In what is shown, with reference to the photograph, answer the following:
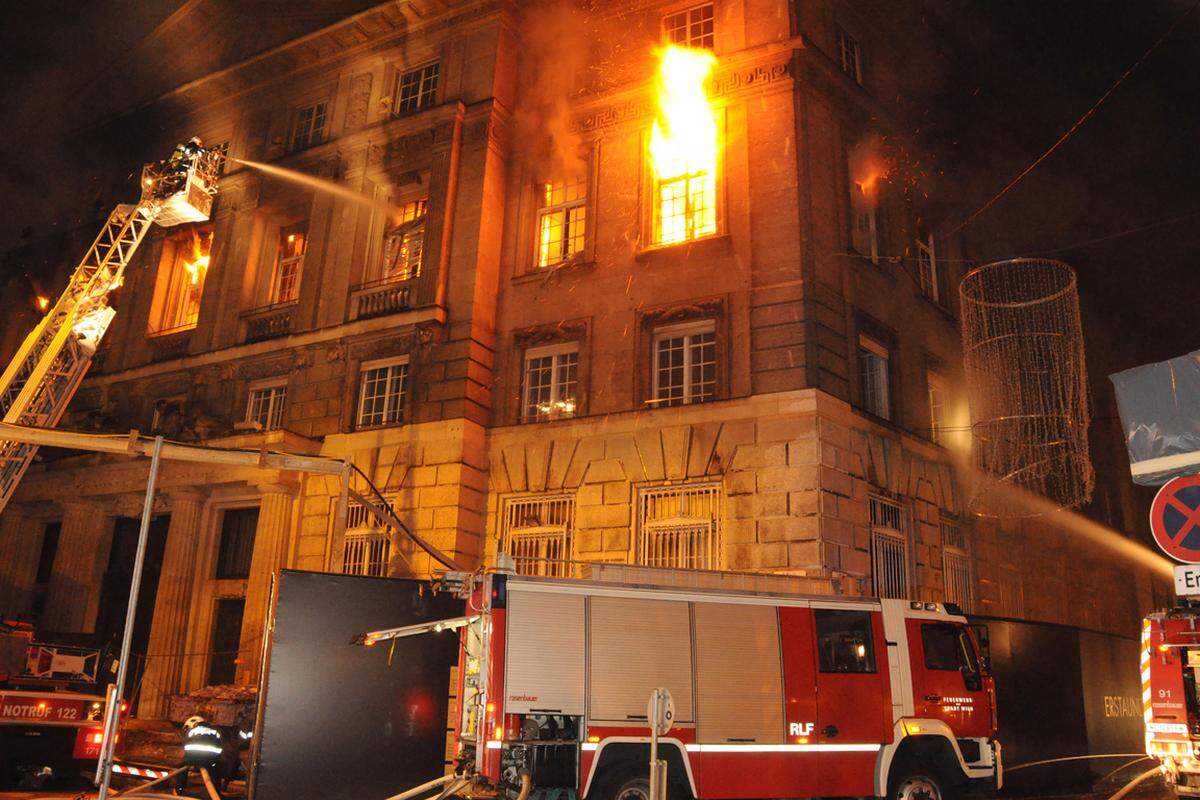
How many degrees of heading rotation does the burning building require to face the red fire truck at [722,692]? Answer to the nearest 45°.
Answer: approximately 45° to its left

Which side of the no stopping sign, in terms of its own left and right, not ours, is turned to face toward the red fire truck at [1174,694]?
back

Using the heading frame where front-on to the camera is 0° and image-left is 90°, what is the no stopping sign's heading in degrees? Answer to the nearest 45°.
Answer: approximately 0°

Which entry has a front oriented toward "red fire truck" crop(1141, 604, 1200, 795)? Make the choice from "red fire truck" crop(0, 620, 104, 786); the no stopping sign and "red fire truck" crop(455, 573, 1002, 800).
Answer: "red fire truck" crop(455, 573, 1002, 800)

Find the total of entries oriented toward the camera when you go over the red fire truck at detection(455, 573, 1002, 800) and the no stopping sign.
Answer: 1

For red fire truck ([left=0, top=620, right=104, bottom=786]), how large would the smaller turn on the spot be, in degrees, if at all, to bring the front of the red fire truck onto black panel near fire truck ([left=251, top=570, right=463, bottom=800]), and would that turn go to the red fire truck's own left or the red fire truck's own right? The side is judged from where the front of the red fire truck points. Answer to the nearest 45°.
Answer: approximately 90° to the red fire truck's own right

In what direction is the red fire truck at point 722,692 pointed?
to the viewer's right

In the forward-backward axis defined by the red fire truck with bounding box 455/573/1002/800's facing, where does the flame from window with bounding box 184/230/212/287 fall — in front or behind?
behind
